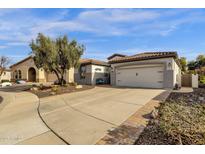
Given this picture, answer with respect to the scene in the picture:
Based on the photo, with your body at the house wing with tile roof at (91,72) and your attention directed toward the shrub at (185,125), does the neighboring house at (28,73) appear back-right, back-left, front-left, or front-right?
back-right

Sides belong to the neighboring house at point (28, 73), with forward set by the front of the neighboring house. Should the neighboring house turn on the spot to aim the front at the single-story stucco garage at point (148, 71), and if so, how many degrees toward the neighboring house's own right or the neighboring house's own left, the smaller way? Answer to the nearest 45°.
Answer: approximately 45° to the neighboring house's own left

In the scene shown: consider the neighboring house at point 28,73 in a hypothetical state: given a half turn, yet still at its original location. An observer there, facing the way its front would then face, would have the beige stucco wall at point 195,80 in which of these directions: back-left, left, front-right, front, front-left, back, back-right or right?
back-right

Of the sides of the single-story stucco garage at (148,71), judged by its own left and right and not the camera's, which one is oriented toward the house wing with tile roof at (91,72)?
right

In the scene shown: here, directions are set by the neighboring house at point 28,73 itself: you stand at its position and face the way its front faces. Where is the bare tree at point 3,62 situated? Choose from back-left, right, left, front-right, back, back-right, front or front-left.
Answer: back-right

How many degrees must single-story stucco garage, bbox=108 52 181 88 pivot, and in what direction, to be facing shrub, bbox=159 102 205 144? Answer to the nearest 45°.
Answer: approximately 45° to its left

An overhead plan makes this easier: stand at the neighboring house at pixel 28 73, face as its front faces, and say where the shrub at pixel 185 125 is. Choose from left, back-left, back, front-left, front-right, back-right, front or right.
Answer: front

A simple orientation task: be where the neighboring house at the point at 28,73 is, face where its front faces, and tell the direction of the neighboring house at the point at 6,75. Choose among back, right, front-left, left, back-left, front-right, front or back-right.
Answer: back-right

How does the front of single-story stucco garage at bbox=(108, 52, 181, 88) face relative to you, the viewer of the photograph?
facing the viewer and to the left of the viewer

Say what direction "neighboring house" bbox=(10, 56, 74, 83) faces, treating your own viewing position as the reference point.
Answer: facing the viewer

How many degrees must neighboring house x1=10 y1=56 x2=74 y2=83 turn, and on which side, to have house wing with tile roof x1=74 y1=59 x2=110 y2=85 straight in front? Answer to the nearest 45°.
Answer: approximately 45° to its left

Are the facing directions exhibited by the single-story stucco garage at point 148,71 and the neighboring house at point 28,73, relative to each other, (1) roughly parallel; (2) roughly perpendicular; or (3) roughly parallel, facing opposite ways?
roughly perpendicular
